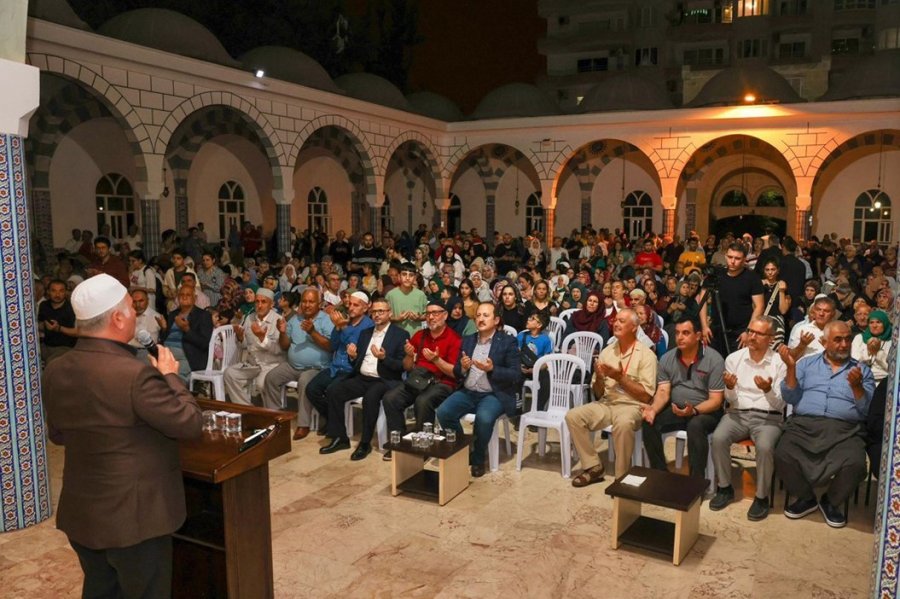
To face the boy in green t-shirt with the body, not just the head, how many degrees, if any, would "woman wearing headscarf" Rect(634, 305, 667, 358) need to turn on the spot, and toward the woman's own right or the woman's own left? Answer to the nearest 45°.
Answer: approximately 45° to the woman's own right

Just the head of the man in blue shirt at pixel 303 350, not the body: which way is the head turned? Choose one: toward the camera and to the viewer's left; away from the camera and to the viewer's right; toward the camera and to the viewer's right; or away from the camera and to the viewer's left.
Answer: toward the camera and to the viewer's left

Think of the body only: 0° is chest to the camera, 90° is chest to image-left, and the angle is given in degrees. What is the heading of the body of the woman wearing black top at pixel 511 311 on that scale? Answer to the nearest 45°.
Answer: approximately 45°

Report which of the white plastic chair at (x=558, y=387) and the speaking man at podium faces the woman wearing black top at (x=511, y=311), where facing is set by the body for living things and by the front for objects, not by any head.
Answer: the speaking man at podium

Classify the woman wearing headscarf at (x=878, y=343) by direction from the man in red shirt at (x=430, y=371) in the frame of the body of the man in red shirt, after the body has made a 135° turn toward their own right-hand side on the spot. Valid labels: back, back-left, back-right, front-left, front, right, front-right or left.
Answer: right

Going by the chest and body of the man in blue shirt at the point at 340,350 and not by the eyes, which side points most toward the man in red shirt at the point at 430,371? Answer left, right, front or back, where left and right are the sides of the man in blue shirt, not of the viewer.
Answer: left

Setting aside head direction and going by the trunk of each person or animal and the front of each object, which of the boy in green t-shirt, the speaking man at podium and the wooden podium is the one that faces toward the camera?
the boy in green t-shirt

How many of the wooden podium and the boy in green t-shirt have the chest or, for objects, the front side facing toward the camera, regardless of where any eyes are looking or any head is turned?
1

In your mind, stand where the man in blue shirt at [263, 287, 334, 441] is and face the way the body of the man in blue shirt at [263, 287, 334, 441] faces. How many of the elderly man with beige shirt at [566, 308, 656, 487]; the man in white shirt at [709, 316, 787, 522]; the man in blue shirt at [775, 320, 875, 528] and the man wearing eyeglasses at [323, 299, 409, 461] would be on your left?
4

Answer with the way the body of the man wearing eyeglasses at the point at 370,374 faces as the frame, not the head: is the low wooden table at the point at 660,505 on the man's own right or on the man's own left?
on the man's own left
